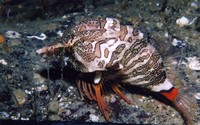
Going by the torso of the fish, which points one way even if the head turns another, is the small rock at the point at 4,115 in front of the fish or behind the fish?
in front

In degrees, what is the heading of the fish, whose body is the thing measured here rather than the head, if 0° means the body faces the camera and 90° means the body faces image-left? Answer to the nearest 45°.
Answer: approximately 90°

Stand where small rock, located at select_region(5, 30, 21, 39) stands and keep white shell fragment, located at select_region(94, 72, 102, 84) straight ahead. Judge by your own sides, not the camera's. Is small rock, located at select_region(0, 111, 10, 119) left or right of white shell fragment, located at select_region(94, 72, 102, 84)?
right

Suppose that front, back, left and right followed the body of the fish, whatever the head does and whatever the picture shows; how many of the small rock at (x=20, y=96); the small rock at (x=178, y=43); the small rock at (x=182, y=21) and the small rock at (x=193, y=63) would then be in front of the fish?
1

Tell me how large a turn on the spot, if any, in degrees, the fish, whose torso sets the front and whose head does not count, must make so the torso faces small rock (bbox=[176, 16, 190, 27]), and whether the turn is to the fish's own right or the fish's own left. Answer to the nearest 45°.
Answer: approximately 135° to the fish's own right

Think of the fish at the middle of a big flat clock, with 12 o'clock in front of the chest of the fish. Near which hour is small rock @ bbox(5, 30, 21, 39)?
The small rock is roughly at 1 o'clock from the fish.

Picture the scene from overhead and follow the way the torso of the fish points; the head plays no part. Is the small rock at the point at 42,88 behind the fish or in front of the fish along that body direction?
in front

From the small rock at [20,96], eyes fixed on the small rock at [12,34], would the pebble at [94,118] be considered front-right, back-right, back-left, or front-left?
back-right

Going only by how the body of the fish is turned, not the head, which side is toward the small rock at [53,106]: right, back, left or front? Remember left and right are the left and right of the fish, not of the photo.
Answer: front
